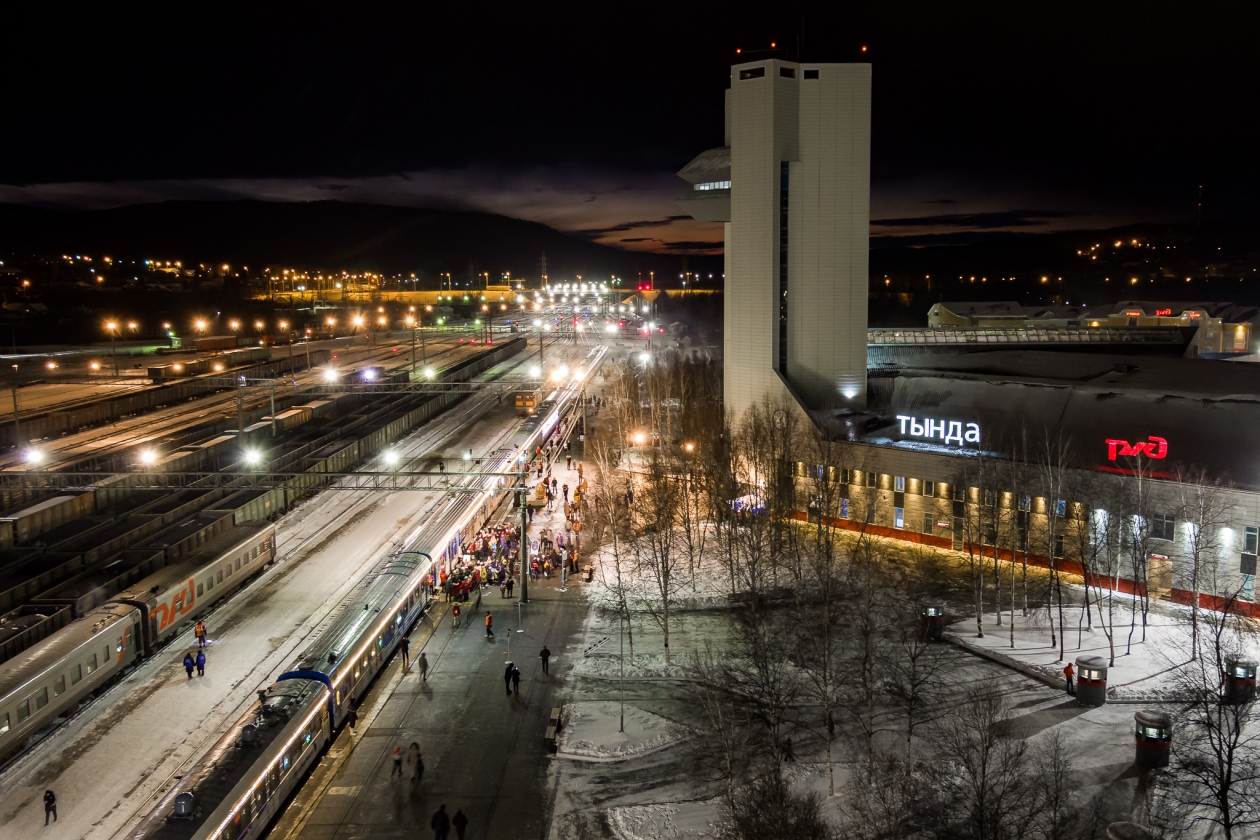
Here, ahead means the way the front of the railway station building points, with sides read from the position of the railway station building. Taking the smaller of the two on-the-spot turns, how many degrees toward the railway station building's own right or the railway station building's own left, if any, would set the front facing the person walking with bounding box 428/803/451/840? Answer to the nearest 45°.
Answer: approximately 45° to the railway station building's own left

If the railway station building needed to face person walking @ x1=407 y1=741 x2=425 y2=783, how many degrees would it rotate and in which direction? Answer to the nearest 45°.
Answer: approximately 45° to its left

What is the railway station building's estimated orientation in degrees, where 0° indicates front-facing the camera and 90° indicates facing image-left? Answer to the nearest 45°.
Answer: approximately 45°

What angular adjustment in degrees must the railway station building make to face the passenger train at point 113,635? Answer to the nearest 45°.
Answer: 0° — it already faces it
